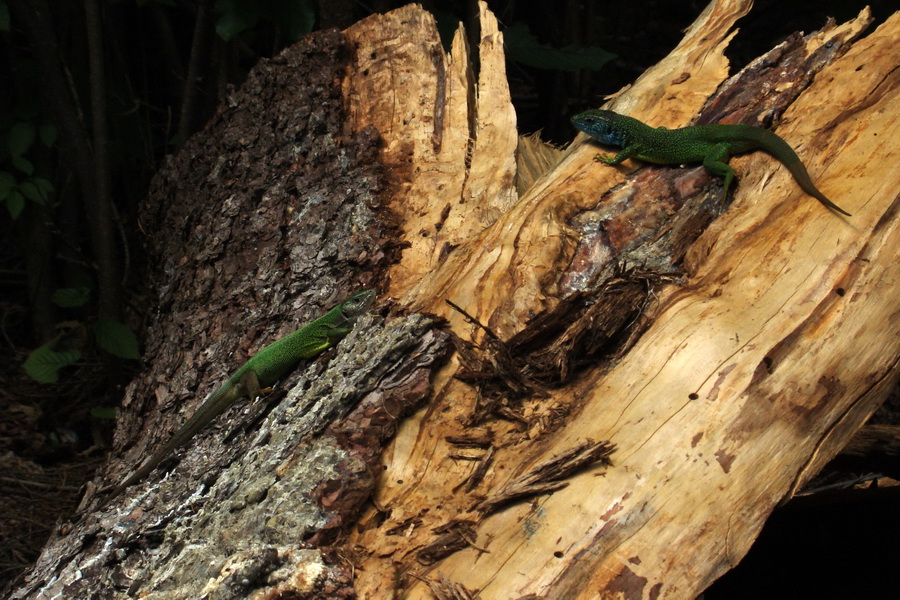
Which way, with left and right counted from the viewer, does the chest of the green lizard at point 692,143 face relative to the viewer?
facing to the left of the viewer

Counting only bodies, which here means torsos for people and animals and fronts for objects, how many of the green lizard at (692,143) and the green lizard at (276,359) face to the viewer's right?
1

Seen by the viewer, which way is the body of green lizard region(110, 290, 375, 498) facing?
to the viewer's right

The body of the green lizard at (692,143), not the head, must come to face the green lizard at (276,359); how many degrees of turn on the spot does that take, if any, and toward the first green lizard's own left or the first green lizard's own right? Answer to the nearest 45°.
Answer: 0° — it already faces it

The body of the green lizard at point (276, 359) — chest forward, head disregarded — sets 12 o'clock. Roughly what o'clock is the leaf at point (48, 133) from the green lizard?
The leaf is roughly at 9 o'clock from the green lizard.

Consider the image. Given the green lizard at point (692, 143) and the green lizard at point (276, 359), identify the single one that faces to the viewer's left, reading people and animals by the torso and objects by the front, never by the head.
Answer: the green lizard at point (692, 143)

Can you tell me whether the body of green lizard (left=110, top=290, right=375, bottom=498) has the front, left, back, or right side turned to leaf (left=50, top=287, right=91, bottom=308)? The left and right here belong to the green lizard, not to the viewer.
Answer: left

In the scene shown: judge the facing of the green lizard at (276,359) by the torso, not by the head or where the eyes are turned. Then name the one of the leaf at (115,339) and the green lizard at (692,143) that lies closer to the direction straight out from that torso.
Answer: the green lizard
